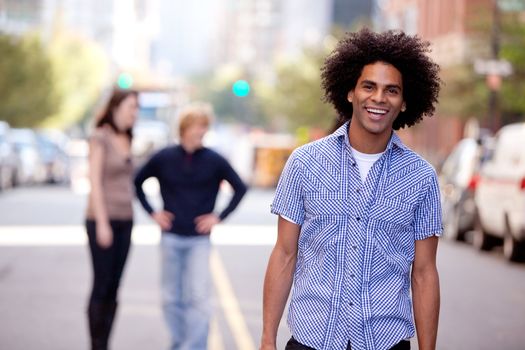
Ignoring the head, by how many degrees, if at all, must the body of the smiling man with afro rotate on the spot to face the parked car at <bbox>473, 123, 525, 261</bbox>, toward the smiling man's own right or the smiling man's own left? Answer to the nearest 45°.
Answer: approximately 180°

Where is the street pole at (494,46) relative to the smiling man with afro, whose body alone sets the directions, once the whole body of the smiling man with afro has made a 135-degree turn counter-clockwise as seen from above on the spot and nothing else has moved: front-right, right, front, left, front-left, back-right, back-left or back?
front-left

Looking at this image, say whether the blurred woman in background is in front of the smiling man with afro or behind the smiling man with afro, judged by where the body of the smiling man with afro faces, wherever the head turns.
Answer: behind

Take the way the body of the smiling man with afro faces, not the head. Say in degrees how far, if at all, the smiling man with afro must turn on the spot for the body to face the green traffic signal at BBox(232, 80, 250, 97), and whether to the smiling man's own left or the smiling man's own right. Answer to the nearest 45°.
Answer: approximately 180°

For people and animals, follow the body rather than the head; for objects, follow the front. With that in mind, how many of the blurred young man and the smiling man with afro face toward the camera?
2

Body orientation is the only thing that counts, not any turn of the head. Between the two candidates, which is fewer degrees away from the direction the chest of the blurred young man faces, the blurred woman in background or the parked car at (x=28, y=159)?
the blurred woman in background

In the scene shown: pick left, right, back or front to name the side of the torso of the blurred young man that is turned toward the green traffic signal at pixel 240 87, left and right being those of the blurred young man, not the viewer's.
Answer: back

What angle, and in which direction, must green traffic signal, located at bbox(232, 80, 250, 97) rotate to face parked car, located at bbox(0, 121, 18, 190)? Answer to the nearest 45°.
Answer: approximately 45° to its right

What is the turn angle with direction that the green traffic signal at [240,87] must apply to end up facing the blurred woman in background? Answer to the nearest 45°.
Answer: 0° — it already faces them

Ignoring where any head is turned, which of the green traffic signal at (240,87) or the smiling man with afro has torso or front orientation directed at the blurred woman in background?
the green traffic signal

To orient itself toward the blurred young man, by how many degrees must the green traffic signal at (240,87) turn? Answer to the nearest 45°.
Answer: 0° — it already faces them
